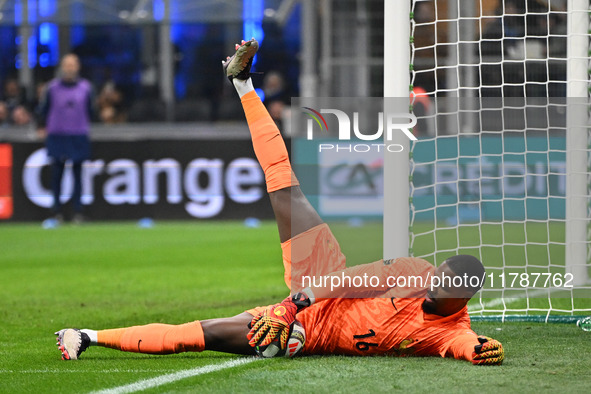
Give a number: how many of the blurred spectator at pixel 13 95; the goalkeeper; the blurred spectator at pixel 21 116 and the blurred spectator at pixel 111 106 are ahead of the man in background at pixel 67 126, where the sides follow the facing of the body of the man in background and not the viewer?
1

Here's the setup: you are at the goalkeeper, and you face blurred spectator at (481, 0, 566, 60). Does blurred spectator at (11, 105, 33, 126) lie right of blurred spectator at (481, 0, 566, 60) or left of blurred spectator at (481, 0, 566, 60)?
left

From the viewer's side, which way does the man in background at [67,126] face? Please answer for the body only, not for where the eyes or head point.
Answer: toward the camera

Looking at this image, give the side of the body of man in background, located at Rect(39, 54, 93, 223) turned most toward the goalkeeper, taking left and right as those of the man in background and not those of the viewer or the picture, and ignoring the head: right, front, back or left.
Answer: front

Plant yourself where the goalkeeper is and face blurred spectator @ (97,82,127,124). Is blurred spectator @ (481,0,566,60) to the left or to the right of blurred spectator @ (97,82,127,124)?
right

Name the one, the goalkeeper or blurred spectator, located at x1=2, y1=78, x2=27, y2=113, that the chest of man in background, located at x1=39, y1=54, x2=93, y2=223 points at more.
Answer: the goalkeeper

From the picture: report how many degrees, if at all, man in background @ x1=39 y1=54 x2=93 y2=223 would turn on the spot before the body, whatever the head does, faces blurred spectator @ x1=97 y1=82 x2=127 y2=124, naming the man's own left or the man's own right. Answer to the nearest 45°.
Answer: approximately 180°

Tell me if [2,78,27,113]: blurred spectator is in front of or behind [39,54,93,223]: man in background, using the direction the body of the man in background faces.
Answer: behind
